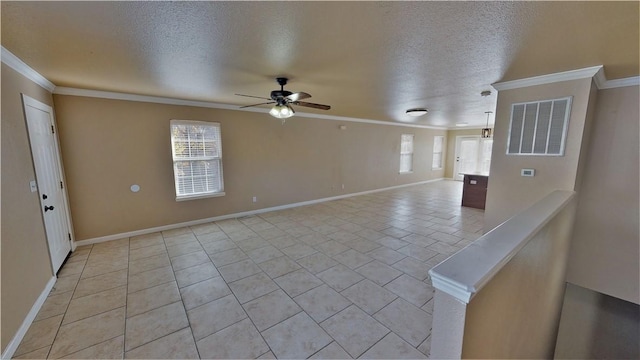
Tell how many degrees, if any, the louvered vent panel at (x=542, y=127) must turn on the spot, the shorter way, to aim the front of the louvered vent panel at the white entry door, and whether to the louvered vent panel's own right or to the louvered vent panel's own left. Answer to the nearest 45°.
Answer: approximately 45° to the louvered vent panel's own right

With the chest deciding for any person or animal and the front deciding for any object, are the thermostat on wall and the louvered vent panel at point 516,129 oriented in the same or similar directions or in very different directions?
same or similar directions

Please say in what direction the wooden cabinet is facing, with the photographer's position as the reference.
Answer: facing the viewer

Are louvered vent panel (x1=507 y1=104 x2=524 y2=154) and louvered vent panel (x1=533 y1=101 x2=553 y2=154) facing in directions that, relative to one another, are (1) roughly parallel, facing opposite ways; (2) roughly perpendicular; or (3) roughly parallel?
roughly parallel

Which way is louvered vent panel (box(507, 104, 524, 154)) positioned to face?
toward the camera

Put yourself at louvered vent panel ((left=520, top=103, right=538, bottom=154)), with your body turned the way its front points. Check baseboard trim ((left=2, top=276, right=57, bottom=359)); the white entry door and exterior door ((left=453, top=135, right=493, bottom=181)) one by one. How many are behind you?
1

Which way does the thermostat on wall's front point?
toward the camera

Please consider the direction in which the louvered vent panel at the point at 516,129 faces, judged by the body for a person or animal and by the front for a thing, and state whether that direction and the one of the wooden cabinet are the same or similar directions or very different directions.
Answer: same or similar directions

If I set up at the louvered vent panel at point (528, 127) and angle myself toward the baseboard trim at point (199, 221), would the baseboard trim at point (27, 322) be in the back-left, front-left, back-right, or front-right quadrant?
front-left

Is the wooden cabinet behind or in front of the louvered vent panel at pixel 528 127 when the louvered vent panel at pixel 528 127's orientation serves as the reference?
behind
